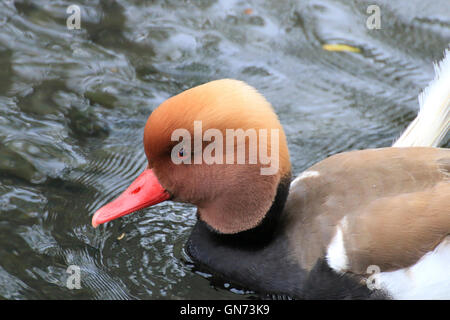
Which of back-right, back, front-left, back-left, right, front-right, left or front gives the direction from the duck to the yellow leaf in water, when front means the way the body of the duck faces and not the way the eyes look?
right

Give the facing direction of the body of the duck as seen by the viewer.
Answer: to the viewer's left
